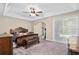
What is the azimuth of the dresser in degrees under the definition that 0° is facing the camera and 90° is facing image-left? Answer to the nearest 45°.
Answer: approximately 270°
